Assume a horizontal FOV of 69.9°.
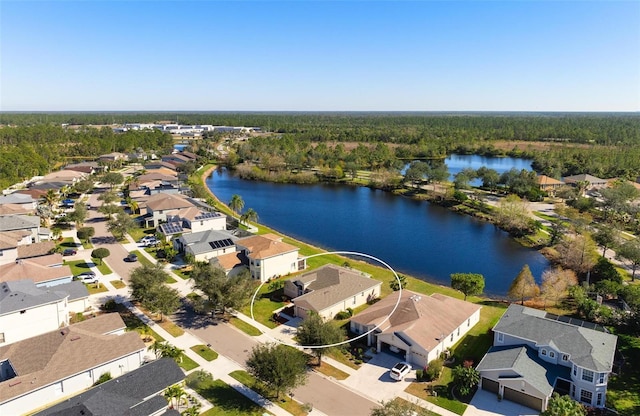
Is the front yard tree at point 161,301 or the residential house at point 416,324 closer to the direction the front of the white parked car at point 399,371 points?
the residential house

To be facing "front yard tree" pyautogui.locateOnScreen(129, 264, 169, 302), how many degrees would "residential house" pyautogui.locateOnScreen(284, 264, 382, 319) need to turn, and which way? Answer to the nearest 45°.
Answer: approximately 45° to its right

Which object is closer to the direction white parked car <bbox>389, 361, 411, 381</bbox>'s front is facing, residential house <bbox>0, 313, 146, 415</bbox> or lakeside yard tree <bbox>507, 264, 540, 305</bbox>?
the lakeside yard tree

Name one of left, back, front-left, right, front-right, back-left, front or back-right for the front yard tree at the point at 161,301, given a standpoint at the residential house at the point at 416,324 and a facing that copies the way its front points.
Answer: front-right

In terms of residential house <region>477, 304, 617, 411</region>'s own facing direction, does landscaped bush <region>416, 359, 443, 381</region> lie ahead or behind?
ahead

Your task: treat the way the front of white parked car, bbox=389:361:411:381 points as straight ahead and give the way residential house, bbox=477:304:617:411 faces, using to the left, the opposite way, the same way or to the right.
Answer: the opposite way

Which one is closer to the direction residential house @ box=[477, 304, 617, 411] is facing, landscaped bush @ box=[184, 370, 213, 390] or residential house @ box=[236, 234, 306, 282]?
the landscaped bush

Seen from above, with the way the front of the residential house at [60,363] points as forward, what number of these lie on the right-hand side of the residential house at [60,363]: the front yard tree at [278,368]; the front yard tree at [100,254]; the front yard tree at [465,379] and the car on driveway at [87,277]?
2

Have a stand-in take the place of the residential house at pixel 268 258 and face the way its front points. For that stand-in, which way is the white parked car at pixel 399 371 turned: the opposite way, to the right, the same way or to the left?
the opposite way

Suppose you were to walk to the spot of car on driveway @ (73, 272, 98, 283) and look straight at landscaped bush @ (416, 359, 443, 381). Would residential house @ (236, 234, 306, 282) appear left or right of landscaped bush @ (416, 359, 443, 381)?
left

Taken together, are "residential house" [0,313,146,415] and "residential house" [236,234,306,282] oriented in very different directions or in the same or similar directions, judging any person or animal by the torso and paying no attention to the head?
very different directions

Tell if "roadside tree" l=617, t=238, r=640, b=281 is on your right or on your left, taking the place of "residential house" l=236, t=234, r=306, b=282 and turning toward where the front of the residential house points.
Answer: on your left

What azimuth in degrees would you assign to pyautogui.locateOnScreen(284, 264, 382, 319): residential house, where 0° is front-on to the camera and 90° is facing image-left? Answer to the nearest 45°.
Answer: approximately 45°
